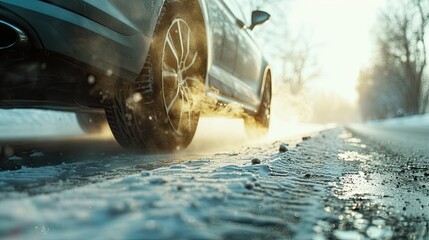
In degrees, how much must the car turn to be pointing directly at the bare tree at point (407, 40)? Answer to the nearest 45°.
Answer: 0° — it already faces it

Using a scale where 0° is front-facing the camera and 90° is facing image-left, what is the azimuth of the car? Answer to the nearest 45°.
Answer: approximately 225°
